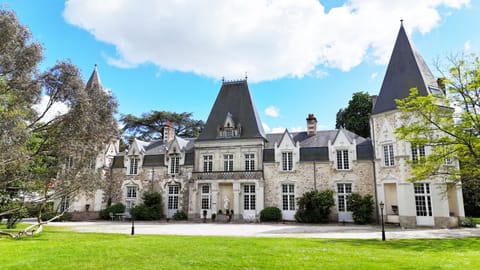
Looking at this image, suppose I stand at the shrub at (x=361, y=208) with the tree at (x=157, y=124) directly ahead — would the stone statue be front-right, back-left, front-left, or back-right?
front-left

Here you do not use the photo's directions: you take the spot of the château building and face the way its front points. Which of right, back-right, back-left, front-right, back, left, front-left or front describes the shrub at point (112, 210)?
right

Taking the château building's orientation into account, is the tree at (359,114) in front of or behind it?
behind

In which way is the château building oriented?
toward the camera

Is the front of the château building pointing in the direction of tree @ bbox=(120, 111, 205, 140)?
no

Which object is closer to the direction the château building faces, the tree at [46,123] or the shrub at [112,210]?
the tree

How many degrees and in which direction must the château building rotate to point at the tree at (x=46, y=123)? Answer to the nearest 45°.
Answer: approximately 45° to its right

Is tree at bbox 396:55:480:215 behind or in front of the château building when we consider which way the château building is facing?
in front
